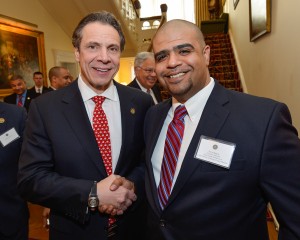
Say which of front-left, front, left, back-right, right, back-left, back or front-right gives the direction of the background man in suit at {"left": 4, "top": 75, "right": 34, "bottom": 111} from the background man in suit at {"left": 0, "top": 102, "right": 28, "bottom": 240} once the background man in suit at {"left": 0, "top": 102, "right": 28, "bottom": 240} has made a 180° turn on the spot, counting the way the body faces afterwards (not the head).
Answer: front

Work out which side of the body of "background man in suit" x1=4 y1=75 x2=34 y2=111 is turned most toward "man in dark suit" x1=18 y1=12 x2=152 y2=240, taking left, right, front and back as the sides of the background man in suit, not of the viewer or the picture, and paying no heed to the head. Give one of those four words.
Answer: front

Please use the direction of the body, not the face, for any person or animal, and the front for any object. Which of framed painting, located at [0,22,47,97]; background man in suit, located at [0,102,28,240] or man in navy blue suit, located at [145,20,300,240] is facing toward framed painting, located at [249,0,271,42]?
framed painting, located at [0,22,47,97]

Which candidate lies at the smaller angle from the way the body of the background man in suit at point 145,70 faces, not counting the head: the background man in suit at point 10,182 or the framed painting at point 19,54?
the background man in suit

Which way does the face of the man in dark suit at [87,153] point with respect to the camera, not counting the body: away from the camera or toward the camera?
toward the camera

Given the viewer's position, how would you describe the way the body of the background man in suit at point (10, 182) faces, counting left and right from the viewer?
facing the viewer

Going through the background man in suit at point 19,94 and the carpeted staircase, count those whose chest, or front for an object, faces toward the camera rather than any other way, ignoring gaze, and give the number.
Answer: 2

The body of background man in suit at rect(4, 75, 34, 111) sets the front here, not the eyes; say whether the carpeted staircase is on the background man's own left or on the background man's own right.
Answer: on the background man's own left

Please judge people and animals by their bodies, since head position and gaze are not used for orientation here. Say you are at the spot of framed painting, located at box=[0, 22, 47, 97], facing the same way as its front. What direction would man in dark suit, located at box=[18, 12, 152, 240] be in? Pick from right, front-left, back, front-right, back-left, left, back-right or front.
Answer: front-right

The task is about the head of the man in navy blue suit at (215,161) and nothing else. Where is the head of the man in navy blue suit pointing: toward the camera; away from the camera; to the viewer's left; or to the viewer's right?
toward the camera

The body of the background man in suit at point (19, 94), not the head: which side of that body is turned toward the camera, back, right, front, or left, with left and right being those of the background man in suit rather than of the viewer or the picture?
front

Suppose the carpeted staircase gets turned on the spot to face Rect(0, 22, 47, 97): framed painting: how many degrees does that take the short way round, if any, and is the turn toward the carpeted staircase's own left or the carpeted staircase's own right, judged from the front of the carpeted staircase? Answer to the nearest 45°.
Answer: approximately 45° to the carpeted staircase's own right

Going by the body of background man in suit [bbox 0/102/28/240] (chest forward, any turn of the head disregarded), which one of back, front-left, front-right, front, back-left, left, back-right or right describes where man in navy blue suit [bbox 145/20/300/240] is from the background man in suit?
front-left
